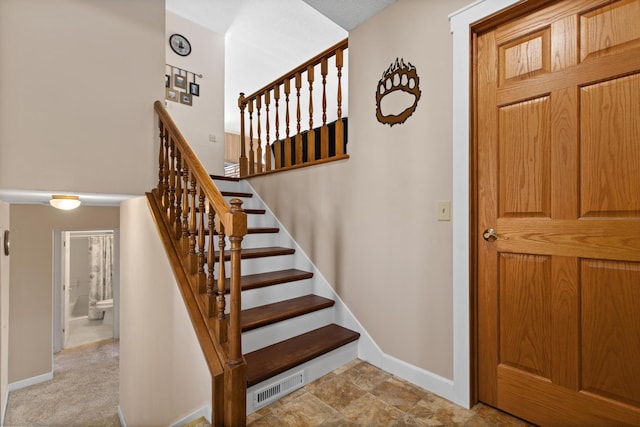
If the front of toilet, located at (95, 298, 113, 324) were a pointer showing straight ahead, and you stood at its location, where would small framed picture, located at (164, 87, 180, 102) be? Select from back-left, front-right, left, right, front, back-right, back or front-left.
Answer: left

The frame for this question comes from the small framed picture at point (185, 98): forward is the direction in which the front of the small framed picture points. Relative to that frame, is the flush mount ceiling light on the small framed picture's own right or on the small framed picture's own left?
on the small framed picture's own right

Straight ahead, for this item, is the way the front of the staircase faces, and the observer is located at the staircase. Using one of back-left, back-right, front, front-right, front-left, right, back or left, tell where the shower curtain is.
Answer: back

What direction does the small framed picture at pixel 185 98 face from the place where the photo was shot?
facing the viewer and to the right of the viewer
